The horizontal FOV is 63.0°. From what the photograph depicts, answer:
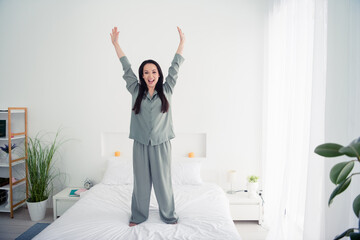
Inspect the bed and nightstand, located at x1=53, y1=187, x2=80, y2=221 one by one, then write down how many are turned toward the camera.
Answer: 2

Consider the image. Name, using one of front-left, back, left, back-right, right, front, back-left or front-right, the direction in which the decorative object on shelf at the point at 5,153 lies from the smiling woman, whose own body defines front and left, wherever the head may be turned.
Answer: back-right

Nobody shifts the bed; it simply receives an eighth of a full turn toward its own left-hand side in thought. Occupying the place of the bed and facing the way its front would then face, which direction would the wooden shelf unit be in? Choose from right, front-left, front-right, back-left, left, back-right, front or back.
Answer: back

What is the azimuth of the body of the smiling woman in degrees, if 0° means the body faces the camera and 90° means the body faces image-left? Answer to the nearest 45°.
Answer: approximately 0°

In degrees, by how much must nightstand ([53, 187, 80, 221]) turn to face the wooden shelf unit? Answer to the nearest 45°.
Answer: approximately 135° to its right

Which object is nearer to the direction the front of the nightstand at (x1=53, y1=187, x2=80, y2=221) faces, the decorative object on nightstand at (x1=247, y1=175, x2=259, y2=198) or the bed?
the bed

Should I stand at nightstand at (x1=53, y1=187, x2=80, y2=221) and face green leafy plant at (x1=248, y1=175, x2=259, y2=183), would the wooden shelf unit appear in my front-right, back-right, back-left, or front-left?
back-left
